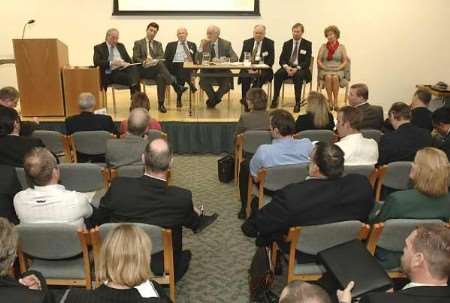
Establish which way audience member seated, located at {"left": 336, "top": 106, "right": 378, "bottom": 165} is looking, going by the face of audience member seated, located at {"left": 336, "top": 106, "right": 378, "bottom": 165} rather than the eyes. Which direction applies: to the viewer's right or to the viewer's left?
to the viewer's left

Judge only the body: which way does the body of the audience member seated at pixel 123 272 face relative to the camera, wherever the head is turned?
away from the camera

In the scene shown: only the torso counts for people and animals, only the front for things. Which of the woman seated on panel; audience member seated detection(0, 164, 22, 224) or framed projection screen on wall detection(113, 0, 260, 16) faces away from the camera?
the audience member seated

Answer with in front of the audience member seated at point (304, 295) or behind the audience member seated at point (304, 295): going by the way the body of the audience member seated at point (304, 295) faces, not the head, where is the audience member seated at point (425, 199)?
in front

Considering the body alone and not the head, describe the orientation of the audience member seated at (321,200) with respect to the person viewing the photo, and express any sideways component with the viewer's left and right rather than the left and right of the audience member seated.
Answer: facing away from the viewer and to the left of the viewer

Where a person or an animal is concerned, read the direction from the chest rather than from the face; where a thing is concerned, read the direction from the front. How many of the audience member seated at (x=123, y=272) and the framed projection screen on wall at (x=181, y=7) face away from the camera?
1

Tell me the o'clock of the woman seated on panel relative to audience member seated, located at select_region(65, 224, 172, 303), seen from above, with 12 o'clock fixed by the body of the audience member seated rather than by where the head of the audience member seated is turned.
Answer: The woman seated on panel is roughly at 1 o'clock from the audience member seated.

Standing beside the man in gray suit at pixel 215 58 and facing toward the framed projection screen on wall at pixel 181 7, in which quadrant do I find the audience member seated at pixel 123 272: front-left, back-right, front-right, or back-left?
back-left

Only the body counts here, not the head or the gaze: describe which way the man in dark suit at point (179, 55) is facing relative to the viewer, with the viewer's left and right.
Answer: facing the viewer

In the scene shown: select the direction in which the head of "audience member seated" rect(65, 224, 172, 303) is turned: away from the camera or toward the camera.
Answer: away from the camera

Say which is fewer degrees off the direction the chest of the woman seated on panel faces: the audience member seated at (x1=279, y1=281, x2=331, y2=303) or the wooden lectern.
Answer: the audience member seated

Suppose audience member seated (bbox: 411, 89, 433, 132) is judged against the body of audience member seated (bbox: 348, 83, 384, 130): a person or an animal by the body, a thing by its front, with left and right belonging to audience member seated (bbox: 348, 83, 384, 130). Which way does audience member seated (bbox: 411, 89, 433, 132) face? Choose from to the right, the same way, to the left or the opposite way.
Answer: the same way

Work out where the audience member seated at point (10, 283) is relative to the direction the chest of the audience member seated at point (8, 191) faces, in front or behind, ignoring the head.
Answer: behind

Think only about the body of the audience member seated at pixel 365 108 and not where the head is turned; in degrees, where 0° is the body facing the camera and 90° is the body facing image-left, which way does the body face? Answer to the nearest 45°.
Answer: approximately 135°

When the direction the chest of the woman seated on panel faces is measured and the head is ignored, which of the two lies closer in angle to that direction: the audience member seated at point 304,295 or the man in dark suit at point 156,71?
the audience member seated

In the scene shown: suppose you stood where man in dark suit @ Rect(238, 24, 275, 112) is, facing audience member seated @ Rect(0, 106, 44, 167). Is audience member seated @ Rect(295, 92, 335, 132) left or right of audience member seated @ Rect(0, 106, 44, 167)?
left

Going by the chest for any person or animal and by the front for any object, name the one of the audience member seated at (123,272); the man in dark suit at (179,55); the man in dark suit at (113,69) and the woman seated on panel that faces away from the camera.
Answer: the audience member seated

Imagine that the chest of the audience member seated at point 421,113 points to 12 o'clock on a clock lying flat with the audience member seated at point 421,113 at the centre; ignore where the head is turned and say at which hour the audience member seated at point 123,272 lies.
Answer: the audience member seated at point 123,272 is roughly at 8 o'clock from the audience member seated at point 421,113.

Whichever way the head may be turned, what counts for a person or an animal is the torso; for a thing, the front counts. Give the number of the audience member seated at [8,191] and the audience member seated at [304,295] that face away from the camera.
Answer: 2

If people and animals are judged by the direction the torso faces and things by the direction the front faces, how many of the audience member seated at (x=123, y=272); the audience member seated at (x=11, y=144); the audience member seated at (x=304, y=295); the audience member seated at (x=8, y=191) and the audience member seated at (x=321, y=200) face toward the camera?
0

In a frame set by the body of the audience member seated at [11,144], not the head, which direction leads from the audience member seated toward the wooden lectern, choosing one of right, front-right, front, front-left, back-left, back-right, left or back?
front-left

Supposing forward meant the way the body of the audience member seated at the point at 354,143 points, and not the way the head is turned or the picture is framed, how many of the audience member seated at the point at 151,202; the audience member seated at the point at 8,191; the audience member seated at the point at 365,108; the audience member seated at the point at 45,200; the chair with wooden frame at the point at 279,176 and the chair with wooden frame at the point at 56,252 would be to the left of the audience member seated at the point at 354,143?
5
